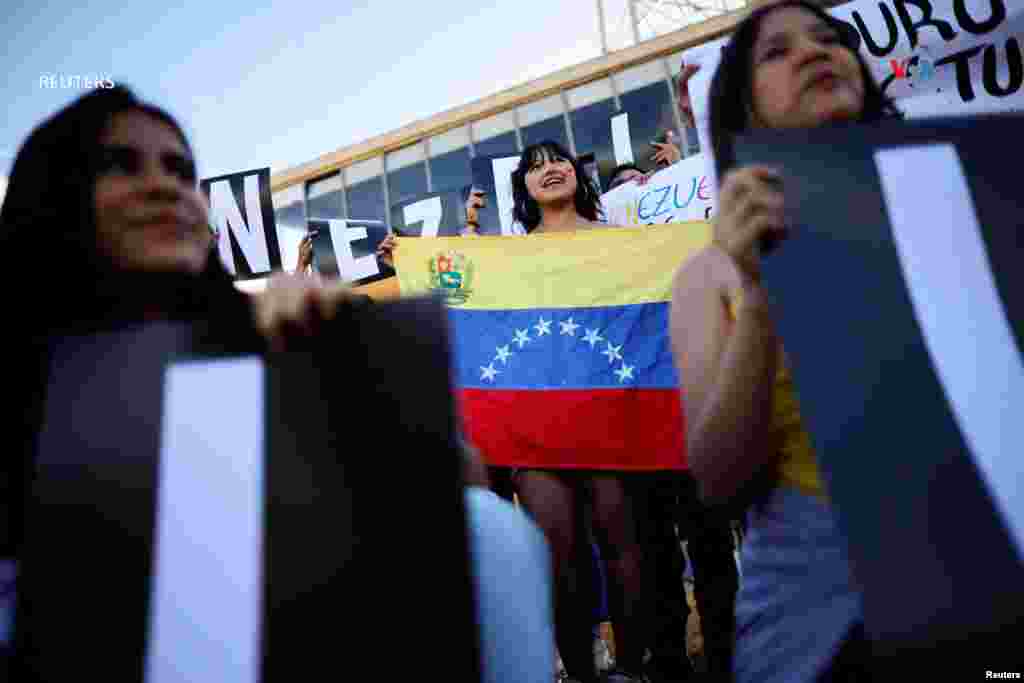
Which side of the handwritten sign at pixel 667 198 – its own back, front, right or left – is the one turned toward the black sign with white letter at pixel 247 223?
right

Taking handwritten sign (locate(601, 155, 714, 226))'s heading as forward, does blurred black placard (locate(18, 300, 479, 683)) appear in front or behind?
in front

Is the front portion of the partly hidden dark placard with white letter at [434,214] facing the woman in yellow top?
yes

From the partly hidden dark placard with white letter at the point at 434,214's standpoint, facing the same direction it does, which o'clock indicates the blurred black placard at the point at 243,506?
the blurred black placard at the point at 243,506 is roughly at 12 o'clock from the partly hidden dark placard with white letter at the point at 434,214.

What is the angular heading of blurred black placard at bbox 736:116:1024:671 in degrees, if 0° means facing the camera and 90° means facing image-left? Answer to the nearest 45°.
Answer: approximately 0°

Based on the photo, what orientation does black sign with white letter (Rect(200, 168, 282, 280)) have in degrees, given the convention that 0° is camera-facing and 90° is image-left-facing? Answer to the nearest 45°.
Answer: approximately 0°
